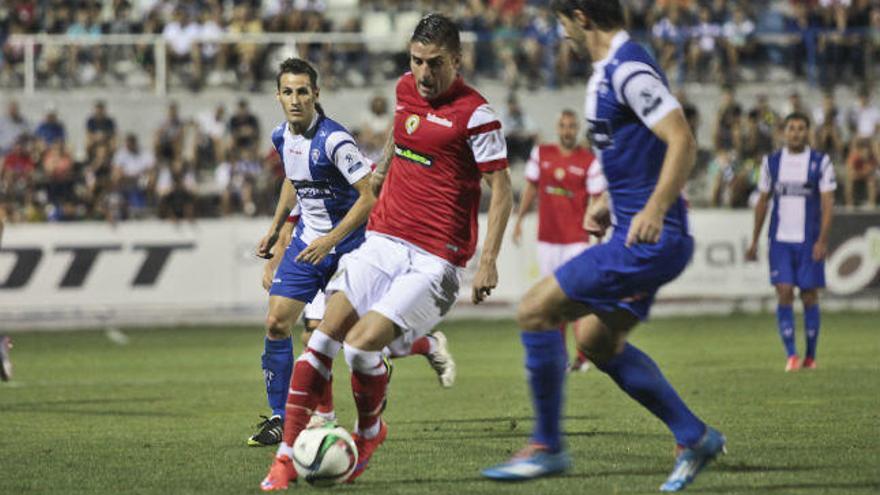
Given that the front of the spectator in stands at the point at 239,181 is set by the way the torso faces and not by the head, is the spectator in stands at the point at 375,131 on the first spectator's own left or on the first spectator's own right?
on the first spectator's own left

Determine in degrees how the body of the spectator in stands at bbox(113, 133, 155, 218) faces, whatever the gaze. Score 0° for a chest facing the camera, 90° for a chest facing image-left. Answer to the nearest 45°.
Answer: approximately 0°

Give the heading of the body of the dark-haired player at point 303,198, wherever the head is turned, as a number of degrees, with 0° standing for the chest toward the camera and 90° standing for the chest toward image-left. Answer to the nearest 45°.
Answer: approximately 45°

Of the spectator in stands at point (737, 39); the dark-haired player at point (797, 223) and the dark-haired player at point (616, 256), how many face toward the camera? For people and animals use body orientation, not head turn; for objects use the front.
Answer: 2

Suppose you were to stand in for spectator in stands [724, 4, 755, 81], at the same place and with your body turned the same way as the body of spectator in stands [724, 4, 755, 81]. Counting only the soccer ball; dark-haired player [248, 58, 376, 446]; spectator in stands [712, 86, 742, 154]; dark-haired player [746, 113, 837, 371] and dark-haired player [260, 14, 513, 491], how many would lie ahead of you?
5

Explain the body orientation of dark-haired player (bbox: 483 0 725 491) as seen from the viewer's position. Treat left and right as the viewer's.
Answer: facing to the left of the viewer

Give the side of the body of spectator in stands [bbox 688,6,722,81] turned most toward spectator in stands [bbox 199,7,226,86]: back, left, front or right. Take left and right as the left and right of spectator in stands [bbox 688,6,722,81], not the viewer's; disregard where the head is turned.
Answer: right
